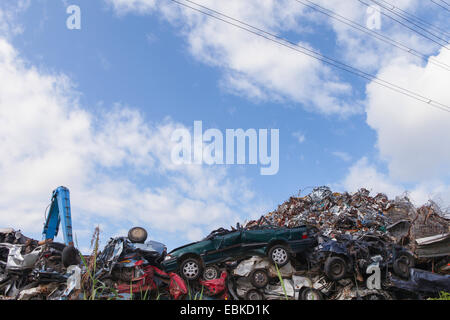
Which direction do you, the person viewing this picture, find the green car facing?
facing to the left of the viewer

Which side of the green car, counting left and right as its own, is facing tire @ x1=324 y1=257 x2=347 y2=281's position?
back

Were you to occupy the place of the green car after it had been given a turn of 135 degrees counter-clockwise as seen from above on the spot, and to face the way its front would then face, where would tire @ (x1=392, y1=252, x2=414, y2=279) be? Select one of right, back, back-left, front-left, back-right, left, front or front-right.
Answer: front-left
